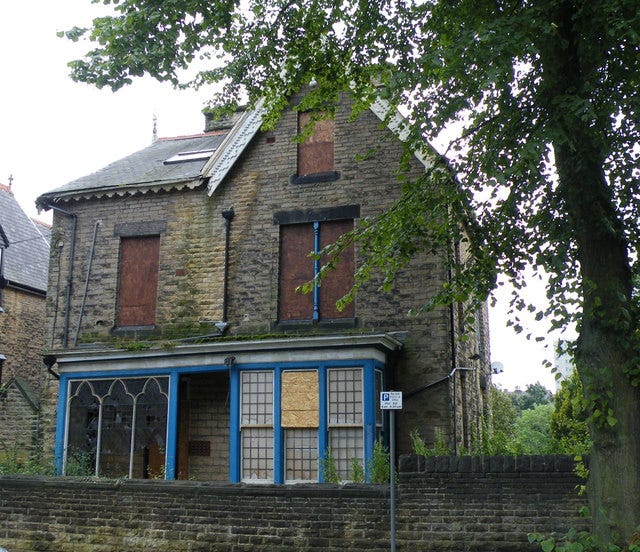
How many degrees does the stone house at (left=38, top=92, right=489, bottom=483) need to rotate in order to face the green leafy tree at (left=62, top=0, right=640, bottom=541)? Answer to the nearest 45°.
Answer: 0° — it already faces it

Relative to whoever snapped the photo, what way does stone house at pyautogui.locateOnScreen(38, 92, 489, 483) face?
facing the viewer

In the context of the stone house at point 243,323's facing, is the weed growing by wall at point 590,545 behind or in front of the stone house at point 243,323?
in front

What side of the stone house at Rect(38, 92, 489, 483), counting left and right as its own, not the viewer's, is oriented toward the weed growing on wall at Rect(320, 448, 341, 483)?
front

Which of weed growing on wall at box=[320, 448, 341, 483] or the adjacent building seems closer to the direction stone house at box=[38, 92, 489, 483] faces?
the weed growing on wall

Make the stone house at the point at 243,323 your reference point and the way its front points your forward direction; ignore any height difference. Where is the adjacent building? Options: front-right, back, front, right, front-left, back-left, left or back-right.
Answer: back-right

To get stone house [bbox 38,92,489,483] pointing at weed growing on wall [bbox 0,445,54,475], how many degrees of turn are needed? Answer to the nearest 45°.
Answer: approximately 90° to its right

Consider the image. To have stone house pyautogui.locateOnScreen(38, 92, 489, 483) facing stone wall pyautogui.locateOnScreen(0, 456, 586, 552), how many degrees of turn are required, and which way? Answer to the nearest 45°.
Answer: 0° — it already faces it
